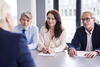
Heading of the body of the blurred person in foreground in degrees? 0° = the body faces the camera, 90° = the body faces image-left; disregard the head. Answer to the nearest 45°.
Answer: approximately 225°

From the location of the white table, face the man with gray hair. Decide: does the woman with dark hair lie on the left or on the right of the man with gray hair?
left

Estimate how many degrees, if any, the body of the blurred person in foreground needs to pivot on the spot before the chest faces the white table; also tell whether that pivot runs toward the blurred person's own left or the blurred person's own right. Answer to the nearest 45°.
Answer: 0° — they already face it
